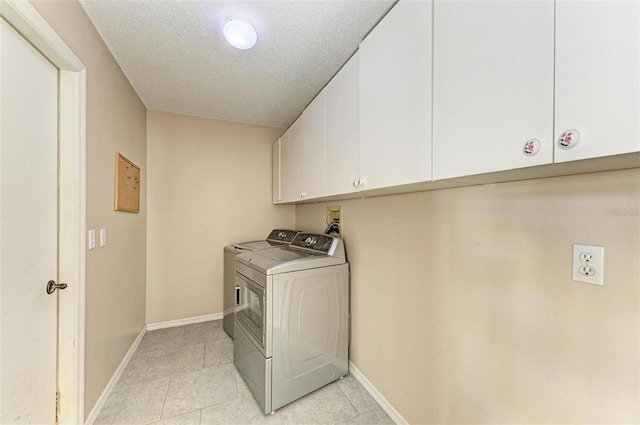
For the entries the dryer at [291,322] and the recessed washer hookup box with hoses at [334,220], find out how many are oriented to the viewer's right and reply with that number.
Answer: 0

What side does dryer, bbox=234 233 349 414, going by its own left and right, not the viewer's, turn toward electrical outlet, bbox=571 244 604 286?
left

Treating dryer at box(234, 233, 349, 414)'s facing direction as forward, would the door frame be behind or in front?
in front

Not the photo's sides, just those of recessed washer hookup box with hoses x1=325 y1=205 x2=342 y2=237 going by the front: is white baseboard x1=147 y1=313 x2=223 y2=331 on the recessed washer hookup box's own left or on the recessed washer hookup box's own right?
on the recessed washer hookup box's own right

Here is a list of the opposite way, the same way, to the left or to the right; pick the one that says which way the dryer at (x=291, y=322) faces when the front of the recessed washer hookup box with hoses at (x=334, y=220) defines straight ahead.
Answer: the same way

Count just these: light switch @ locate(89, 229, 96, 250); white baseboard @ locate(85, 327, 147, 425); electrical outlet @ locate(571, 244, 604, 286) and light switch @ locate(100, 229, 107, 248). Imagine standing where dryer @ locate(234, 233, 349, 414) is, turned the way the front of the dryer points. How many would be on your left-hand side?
1

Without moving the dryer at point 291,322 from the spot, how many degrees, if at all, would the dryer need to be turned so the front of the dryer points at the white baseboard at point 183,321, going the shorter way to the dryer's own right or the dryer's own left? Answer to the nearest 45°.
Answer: approximately 90° to the dryer's own right

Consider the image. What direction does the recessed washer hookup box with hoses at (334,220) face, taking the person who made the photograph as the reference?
facing the viewer and to the left of the viewer

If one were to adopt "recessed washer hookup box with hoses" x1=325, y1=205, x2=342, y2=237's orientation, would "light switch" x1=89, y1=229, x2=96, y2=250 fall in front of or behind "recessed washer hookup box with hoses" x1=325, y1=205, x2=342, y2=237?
in front

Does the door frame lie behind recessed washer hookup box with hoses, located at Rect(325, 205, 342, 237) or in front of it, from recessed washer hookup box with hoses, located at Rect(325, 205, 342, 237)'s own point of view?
in front

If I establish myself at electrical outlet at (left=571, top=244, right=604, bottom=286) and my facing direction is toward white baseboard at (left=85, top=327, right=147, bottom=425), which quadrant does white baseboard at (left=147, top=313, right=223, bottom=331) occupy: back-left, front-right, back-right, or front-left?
front-right

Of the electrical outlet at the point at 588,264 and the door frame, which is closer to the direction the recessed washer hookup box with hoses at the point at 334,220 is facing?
the door frame

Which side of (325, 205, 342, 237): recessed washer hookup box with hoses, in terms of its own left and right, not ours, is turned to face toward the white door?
front
